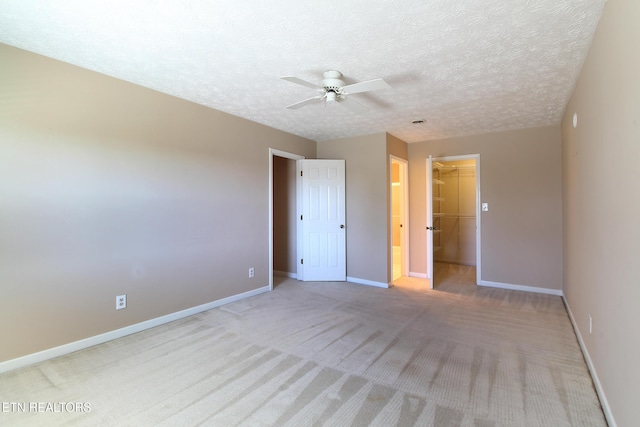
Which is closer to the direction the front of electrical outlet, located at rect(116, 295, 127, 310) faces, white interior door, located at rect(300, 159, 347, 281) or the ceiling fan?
the ceiling fan

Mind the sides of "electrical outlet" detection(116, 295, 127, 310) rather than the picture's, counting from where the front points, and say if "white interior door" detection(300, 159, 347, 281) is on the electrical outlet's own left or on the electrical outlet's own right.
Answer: on the electrical outlet's own left

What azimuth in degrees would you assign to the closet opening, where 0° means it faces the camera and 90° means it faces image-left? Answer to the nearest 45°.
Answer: approximately 0°

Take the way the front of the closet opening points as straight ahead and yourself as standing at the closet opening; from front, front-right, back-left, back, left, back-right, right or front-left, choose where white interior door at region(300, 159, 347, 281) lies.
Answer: front-right

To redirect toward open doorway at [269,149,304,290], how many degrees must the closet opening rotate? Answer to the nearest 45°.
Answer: approximately 45° to its right

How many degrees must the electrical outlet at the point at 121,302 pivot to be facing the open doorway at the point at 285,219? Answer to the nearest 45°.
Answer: approximately 135° to its left
